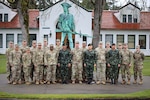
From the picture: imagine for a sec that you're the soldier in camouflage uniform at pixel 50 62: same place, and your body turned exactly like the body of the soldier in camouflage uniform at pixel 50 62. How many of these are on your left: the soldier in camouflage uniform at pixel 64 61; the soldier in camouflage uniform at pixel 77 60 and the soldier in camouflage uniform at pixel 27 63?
2

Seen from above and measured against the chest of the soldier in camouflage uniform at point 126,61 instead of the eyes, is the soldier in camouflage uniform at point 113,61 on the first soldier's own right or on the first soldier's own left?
on the first soldier's own right

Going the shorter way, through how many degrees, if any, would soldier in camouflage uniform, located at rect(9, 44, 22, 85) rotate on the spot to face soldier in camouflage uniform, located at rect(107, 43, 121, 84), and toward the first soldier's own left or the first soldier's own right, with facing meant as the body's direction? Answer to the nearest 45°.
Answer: approximately 90° to the first soldier's own left

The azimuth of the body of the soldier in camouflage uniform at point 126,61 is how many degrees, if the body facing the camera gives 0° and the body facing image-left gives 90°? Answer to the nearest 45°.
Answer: approximately 0°

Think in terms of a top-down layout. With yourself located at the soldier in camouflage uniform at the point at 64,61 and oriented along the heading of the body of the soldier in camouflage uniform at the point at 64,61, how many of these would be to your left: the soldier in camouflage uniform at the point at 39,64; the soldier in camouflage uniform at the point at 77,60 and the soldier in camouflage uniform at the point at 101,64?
2

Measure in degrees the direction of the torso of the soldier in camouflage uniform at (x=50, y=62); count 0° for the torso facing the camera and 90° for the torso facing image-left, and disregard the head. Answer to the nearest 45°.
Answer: approximately 0°

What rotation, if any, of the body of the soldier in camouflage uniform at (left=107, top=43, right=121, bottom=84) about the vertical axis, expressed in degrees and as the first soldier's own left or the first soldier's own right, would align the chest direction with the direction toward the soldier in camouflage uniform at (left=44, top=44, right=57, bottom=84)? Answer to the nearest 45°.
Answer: approximately 90° to the first soldier's own right

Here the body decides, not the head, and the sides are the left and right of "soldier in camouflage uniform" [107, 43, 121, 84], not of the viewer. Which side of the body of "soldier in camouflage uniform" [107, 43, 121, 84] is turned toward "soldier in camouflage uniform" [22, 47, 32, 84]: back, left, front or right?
right
